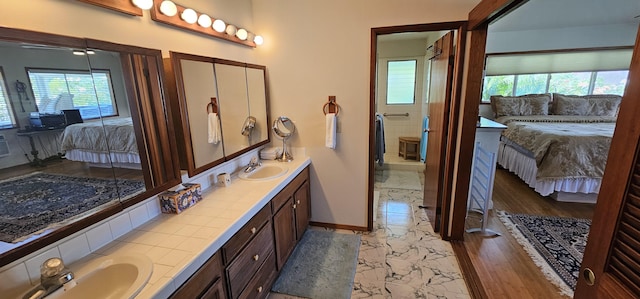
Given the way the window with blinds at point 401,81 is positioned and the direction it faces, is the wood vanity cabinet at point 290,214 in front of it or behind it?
in front

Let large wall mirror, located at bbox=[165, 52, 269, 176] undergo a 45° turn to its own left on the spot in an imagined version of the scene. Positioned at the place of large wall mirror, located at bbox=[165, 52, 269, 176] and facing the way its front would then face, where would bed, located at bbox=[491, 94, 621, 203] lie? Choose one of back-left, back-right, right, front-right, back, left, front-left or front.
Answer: front

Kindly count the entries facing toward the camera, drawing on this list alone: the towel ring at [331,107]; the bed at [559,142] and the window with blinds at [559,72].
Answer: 3

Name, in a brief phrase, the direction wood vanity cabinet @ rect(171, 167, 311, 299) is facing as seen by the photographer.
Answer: facing the viewer and to the right of the viewer

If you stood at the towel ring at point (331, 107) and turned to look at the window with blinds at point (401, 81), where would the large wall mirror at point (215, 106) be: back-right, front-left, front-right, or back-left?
back-left

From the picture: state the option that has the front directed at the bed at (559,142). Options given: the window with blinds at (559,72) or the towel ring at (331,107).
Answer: the window with blinds

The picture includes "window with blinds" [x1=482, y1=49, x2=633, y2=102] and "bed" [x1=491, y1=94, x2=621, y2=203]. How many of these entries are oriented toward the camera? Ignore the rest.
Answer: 2

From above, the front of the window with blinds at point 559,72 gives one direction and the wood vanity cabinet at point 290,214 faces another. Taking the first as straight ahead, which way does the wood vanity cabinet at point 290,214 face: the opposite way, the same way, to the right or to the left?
to the left

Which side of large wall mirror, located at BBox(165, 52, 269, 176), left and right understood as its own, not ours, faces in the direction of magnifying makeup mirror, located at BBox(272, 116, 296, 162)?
left

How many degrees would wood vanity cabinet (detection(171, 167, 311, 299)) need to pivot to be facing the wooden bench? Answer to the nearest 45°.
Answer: approximately 90° to its left

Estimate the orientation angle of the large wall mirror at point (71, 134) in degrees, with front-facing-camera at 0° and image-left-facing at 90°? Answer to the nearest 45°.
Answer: approximately 315°

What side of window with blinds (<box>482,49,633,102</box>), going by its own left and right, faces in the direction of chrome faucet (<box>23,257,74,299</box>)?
front
